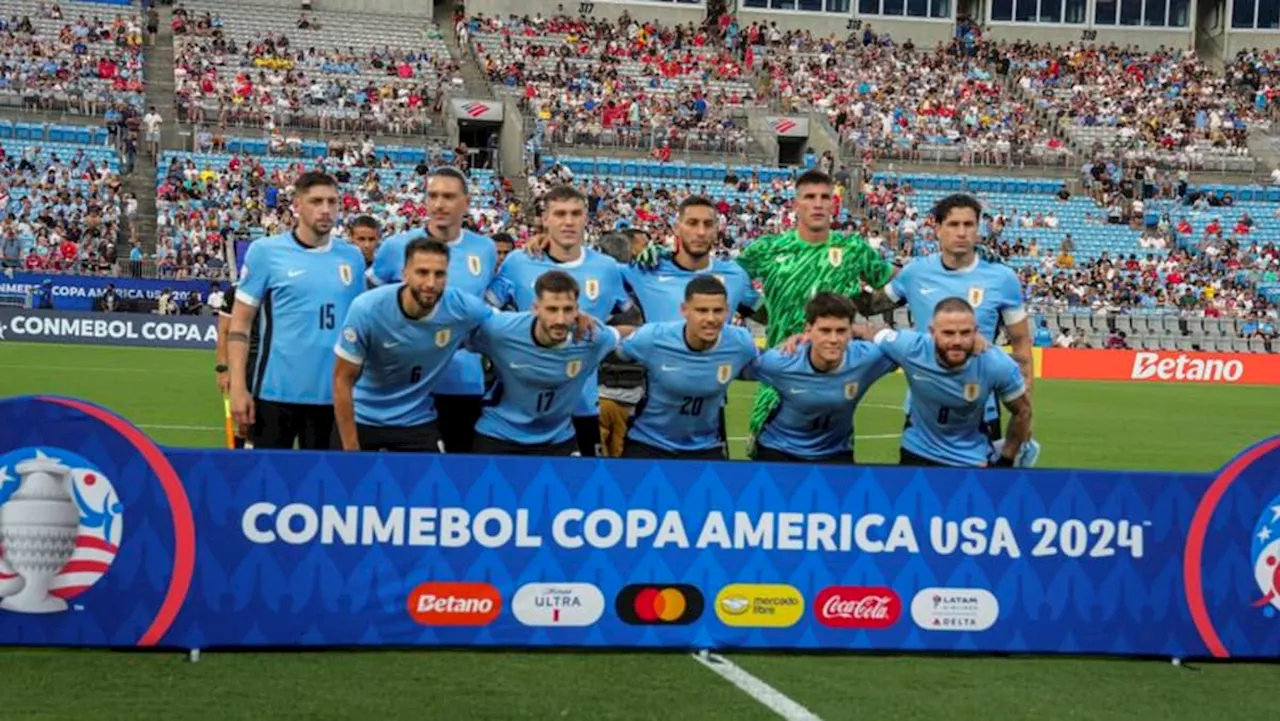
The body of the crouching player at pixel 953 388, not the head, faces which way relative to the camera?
toward the camera

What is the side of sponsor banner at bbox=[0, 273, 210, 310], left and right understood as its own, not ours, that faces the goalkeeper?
front

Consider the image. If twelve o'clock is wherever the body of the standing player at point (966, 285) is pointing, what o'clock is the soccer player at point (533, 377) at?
The soccer player is roughly at 2 o'clock from the standing player.

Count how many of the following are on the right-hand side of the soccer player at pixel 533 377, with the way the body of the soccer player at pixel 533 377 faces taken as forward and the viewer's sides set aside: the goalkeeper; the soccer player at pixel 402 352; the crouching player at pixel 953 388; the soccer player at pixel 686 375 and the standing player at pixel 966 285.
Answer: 1

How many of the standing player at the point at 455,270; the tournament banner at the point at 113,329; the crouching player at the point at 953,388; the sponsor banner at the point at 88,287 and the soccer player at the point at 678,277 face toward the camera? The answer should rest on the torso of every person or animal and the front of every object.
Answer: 5

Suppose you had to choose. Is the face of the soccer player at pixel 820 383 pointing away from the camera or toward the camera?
toward the camera

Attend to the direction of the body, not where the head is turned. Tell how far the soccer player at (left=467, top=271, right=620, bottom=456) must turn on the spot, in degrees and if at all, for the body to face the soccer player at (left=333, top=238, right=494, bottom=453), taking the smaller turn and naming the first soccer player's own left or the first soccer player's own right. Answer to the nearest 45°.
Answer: approximately 90° to the first soccer player's own right

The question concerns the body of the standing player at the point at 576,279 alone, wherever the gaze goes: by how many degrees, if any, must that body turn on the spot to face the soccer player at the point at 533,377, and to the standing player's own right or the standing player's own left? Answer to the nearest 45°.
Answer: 0° — they already face them

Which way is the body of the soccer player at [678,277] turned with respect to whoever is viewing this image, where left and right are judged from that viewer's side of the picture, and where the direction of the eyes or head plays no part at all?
facing the viewer

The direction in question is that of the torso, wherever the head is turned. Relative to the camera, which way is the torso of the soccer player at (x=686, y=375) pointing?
toward the camera

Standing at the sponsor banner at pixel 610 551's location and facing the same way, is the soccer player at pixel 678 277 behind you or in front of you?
behind

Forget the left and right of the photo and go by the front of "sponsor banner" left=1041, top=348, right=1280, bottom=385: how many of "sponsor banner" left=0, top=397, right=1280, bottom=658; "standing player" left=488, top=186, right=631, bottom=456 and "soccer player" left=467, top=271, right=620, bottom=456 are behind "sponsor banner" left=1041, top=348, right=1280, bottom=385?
0

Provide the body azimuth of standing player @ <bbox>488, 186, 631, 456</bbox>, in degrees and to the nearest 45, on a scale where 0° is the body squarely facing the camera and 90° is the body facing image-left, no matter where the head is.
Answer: approximately 0°

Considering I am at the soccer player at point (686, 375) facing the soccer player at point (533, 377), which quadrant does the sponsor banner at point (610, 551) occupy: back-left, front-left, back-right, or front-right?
front-left

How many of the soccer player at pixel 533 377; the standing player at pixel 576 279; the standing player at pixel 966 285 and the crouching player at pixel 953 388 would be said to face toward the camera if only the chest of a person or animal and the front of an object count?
4

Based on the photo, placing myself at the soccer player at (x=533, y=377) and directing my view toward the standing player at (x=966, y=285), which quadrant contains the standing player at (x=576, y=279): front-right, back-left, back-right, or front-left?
front-left

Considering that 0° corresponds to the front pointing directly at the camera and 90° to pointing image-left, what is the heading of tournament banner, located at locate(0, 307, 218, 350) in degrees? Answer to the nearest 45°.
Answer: approximately 0°
